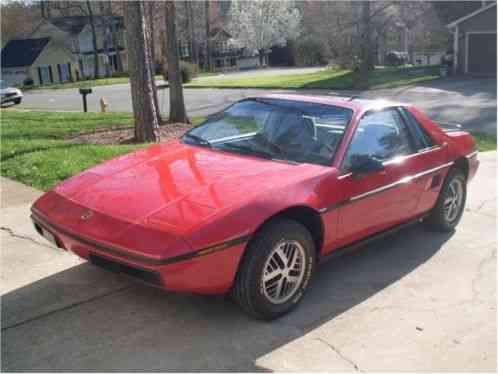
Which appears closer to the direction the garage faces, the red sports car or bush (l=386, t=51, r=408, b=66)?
the red sports car

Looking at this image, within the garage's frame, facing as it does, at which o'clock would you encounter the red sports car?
The red sports car is roughly at 12 o'clock from the garage.

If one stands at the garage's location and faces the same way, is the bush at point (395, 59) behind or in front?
behind

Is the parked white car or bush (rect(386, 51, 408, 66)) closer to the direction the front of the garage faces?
the parked white car

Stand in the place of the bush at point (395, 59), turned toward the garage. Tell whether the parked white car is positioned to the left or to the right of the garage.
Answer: right

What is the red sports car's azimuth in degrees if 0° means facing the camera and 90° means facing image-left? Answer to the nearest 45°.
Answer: approximately 45°

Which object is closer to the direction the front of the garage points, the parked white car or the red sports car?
the red sports car

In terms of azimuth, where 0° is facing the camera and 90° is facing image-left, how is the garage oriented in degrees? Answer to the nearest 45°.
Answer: approximately 0°

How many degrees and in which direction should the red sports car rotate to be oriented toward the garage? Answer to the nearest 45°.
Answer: approximately 180°
